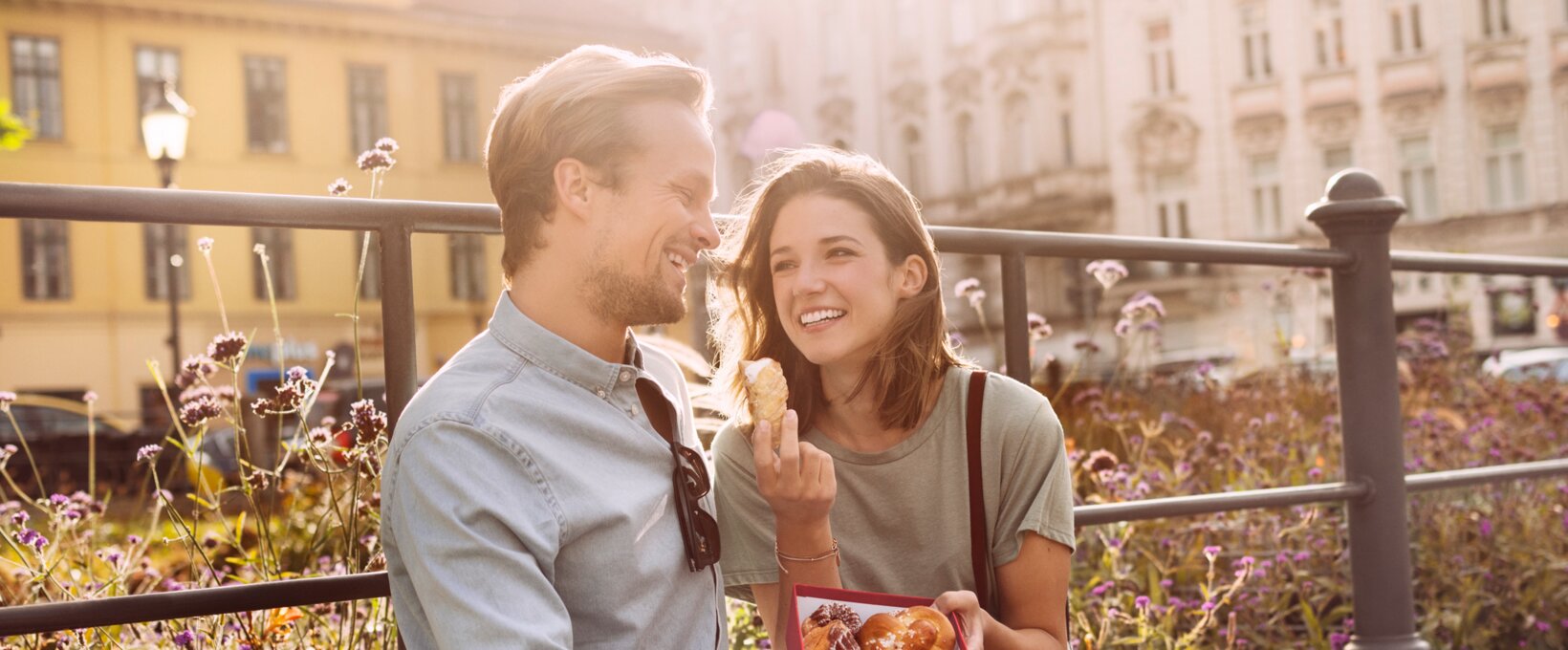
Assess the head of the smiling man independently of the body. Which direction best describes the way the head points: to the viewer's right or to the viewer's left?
to the viewer's right

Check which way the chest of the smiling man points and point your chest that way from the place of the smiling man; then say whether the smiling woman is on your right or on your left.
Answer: on your left

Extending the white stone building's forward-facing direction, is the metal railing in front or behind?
in front

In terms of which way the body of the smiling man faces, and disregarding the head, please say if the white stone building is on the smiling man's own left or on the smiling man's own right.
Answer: on the smiling man's own left

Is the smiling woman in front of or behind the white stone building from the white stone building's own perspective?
in front

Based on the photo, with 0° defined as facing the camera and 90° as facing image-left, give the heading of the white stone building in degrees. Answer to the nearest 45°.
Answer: approximately 45°

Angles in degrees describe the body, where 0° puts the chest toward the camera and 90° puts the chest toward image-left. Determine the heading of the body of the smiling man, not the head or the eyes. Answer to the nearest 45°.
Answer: approximately 315°
